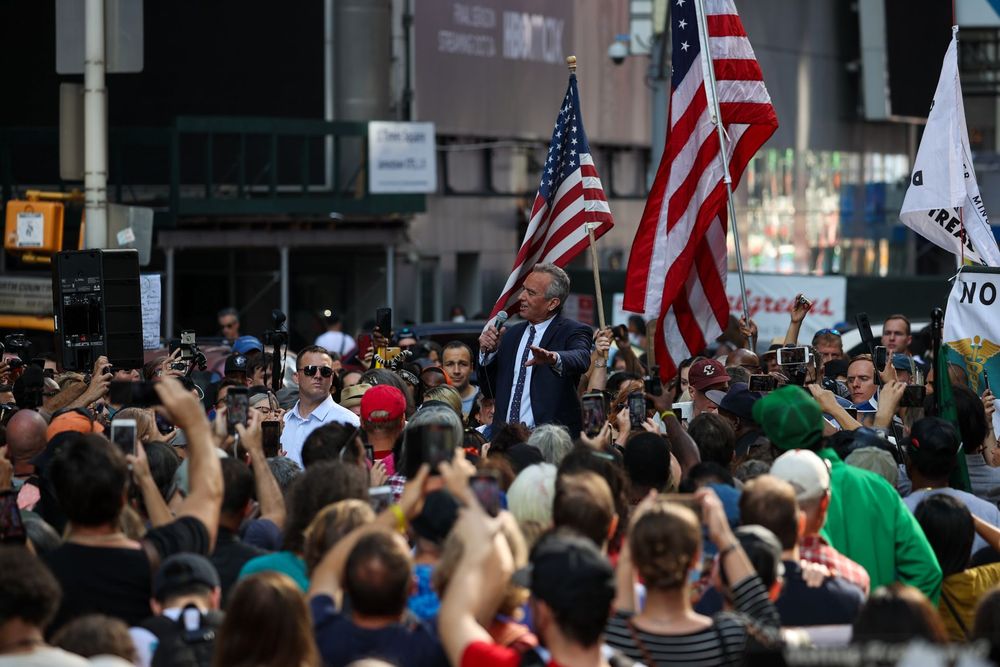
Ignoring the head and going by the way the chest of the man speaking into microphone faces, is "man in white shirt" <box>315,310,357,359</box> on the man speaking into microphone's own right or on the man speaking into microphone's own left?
on the man speaking into microphone's own right

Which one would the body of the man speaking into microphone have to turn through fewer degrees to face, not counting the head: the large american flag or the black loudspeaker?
the black loudspeaker

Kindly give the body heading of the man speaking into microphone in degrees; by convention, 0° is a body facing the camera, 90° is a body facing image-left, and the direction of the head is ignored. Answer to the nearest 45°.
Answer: approximately 45°

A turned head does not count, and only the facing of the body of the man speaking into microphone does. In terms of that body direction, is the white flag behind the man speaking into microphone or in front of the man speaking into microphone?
behind

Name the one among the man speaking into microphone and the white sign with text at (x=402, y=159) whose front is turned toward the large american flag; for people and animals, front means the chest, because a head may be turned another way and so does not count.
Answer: the white sign with text

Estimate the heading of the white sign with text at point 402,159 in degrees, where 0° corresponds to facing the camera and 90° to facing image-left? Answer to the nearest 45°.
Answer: approximately 0°

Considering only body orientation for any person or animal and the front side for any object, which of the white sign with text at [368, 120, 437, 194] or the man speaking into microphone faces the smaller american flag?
the white sign with text

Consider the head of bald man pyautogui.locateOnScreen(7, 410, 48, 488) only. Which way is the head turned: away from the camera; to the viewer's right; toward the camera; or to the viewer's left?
away from the camera

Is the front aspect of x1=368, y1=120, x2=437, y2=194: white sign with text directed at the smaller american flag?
yes

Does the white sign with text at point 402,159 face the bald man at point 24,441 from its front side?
yes
